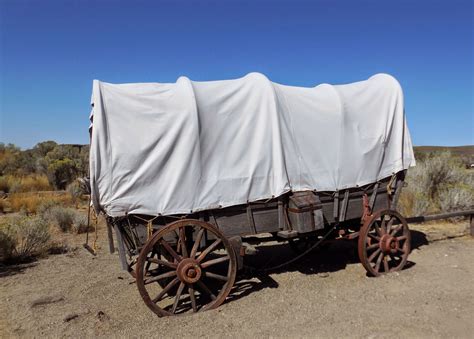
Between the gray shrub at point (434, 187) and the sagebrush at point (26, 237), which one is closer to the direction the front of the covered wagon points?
the gray shrub

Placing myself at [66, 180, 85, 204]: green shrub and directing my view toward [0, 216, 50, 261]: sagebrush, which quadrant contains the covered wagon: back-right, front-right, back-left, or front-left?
front-left

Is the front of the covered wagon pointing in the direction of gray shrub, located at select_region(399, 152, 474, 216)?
yes

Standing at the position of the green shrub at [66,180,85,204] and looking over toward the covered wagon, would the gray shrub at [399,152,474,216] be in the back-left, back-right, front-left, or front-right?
front-left

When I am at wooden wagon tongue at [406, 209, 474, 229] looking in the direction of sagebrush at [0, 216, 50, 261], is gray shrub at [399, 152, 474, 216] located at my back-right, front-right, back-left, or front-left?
back-right

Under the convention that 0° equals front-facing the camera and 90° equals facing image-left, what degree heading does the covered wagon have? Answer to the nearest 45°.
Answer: approximately 225°

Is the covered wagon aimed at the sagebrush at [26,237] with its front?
no

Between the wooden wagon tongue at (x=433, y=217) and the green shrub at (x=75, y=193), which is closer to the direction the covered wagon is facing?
the wooden wagon tongue

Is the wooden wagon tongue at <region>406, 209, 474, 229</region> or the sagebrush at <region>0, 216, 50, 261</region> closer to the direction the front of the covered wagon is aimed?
the wooden wagon tongue

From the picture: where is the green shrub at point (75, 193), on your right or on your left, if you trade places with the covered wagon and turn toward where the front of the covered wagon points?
on your left
